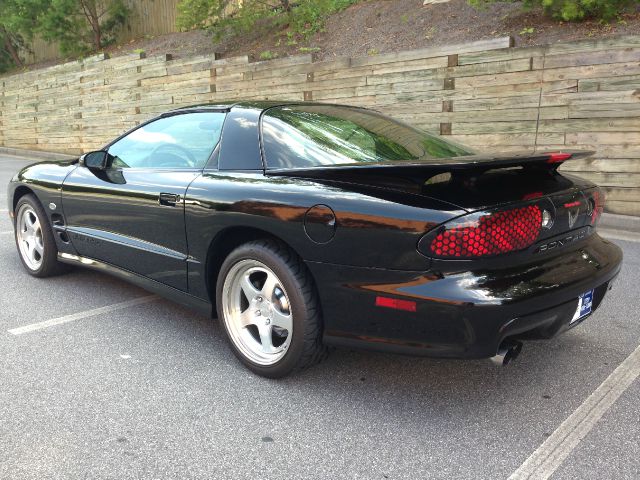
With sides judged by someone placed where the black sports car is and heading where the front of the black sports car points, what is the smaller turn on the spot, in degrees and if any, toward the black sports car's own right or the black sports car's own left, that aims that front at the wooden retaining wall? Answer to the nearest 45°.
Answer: approximately 90° to the black sports car's own right

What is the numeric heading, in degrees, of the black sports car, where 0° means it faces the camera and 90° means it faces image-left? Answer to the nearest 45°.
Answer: approximately 135°

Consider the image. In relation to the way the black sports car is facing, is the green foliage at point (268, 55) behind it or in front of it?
in front
